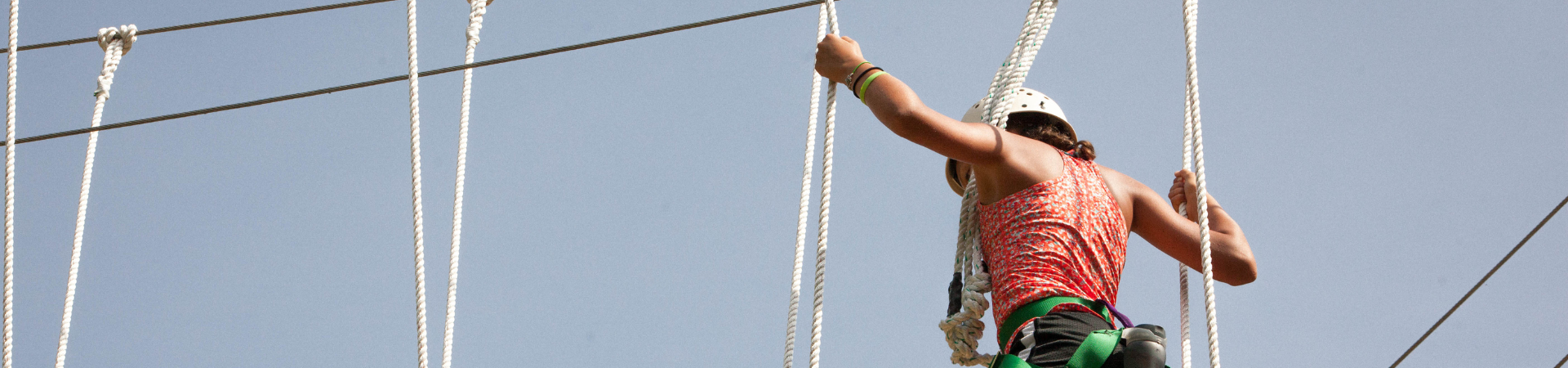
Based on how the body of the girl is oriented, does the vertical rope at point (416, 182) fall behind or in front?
in front

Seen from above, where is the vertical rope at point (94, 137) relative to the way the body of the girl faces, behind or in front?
in front

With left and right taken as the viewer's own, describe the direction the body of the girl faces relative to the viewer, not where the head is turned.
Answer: facing away from the viewer and to the left of the viewer

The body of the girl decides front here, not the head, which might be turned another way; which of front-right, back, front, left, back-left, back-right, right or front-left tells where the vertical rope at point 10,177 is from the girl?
front-left

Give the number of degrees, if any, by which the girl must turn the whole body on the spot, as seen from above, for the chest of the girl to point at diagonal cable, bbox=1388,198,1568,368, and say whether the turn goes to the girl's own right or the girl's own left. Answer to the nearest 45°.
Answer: approximately 90° to the girl's own right

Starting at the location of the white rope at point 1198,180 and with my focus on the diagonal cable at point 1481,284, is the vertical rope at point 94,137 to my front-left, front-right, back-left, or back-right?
back-left

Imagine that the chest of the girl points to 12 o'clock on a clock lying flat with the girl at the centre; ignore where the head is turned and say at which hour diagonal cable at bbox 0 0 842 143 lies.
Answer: The diagonal cable is roughly at 11 o'clock from the girl.
